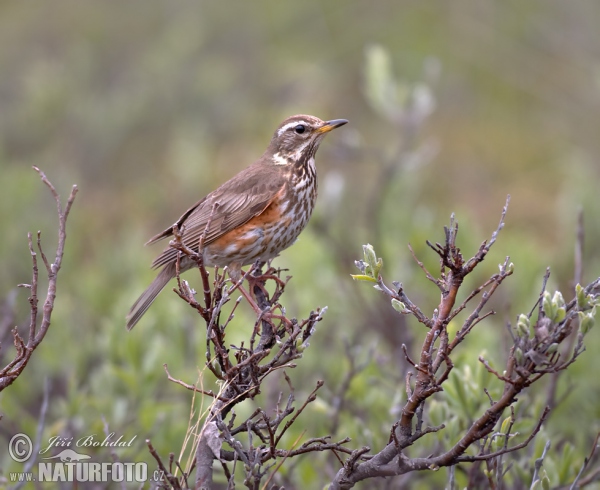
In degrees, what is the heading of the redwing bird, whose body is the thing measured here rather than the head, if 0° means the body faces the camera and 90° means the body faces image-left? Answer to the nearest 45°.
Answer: approximately 270°
